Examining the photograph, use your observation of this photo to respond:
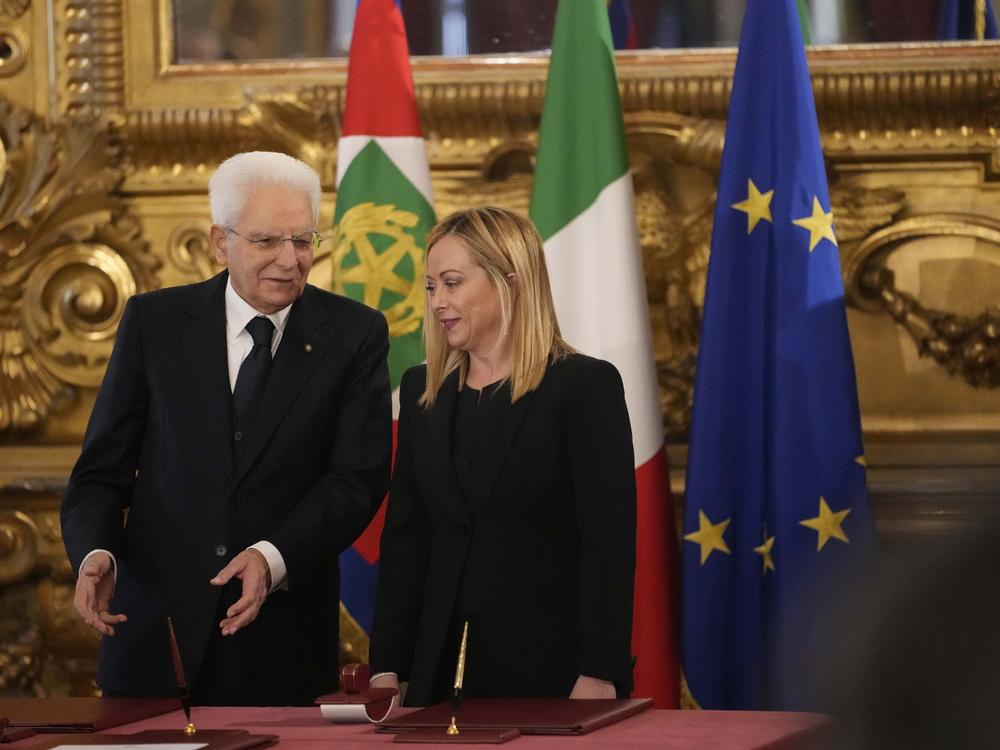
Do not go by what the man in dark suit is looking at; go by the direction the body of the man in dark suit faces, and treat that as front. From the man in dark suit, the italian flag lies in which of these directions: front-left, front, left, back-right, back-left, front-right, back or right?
back-left

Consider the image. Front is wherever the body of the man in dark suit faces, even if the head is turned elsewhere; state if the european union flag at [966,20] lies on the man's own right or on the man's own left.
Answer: on the man's own left

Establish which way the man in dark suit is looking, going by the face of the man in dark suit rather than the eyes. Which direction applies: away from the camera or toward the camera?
toward the camera

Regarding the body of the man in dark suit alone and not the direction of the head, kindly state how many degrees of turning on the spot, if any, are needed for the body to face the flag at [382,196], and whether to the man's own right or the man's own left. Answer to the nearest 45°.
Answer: approximately 180°

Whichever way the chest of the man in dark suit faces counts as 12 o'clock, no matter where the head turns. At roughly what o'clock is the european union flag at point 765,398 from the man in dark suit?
The european union flag is roughly at 8 o'clock from the man in dark suit.

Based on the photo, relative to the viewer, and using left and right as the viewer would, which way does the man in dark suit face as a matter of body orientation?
facing the viewer

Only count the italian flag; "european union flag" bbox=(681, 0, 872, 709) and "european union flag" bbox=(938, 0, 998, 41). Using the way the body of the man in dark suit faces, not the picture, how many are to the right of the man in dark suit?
0

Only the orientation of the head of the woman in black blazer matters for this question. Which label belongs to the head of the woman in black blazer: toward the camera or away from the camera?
toward the camera
